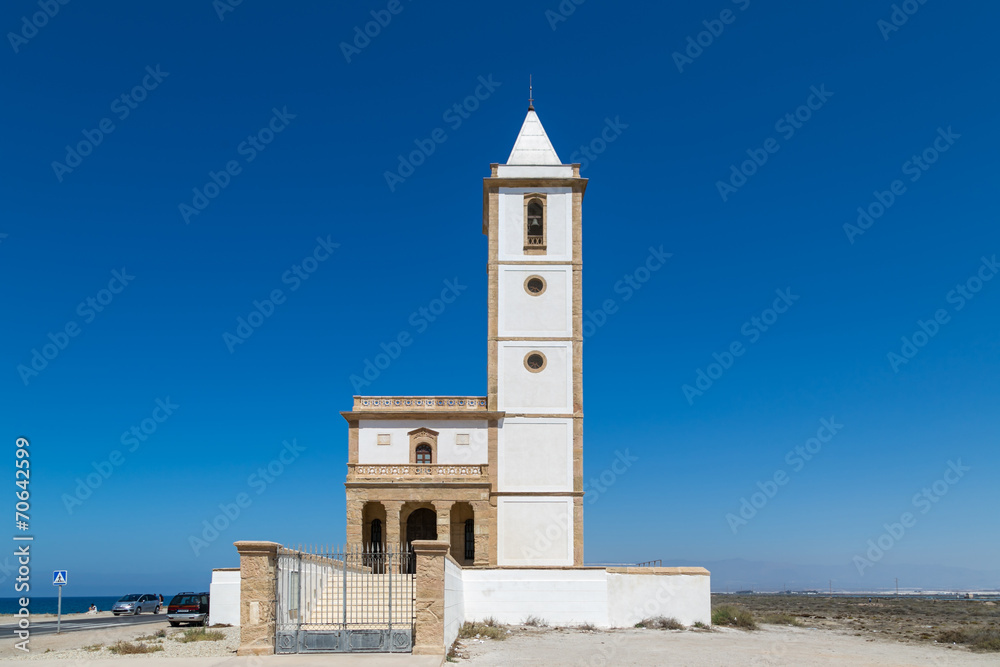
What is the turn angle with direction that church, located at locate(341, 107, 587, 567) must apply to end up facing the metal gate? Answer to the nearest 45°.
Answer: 0° — it already faces it

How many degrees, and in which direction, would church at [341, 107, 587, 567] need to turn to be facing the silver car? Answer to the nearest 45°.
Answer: approximately 135° to its right

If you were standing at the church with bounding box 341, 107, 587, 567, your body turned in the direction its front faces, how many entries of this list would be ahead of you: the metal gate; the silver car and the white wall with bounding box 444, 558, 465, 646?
2

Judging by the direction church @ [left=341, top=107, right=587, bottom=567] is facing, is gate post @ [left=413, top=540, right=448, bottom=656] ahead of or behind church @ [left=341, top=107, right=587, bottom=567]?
ahead

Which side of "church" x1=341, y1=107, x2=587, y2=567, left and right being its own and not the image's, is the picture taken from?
front

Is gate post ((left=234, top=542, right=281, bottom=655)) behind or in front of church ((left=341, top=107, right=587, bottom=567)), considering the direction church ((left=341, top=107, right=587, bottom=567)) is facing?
in front

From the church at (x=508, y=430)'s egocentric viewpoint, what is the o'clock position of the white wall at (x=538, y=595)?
The white wall is roughly at 12 o'clock from the church.

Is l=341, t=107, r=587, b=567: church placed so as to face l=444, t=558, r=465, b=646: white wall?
yes

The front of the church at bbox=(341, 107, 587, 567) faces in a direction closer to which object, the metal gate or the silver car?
the metal gate

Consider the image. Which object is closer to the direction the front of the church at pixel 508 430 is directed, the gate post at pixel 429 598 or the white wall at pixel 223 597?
the gate post
